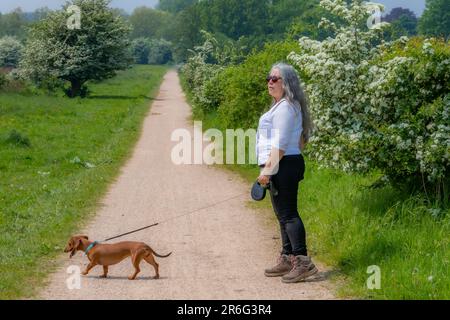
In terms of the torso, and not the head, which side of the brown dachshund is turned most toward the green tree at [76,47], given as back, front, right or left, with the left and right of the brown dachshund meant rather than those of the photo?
right

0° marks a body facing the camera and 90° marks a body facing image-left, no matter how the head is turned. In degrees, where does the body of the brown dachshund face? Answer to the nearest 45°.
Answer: approximately 90°

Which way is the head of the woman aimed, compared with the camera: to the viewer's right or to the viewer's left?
to the viewer's left

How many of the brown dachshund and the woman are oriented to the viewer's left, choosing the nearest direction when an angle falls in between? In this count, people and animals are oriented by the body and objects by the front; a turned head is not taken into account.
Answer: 2

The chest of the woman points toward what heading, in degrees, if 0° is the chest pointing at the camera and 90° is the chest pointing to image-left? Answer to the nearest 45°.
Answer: approximately 90°

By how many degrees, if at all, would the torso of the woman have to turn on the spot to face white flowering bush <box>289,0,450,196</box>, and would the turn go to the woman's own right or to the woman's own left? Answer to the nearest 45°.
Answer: approximately 135° to the woman's own right

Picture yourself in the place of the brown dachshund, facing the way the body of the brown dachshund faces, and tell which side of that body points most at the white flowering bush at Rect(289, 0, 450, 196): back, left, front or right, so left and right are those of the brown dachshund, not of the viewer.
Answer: back

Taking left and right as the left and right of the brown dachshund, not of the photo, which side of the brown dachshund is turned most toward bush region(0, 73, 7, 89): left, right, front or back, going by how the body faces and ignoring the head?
right

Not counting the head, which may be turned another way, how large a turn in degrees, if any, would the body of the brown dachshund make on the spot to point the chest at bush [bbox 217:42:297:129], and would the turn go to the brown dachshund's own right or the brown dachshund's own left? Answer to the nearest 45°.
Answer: approximately 90° to the brown dachshund's own right

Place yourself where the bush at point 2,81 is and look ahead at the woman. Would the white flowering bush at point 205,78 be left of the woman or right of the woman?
left
